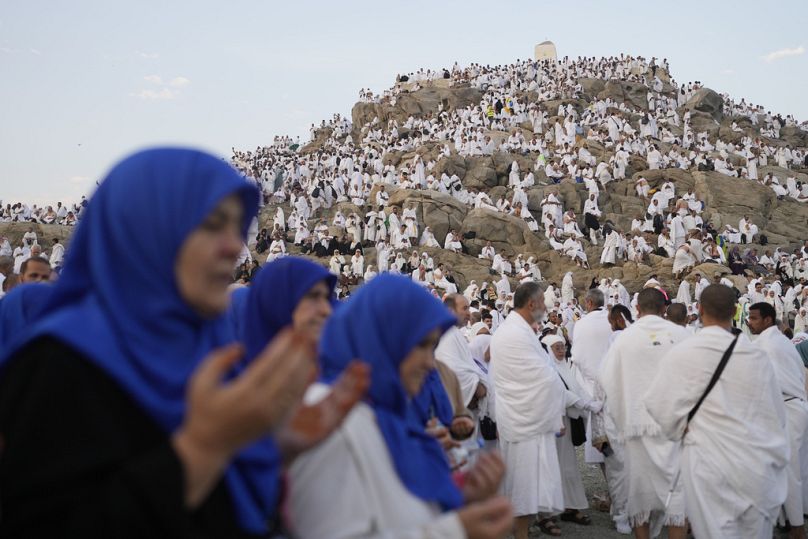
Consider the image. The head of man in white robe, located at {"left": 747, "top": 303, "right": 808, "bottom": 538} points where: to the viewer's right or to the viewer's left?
to the viewer's left

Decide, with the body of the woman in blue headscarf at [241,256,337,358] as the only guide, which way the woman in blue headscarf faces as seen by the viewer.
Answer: to the viewer's right

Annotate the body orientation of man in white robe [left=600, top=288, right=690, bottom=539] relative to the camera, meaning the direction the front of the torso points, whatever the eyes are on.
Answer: away from the camera

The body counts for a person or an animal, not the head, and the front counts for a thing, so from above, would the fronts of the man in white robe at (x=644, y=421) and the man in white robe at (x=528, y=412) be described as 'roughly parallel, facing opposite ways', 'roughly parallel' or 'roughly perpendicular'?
roughly perpendicular

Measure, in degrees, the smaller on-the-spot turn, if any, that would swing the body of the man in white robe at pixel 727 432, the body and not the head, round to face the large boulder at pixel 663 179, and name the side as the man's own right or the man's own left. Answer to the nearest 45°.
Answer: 0° — they already face it

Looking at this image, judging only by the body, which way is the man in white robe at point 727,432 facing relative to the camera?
away from the camera

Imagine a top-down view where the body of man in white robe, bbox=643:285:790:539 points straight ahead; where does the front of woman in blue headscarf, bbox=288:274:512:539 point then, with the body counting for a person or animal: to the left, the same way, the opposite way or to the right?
to the right

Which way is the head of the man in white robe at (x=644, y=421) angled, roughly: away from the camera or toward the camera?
away from the camera
